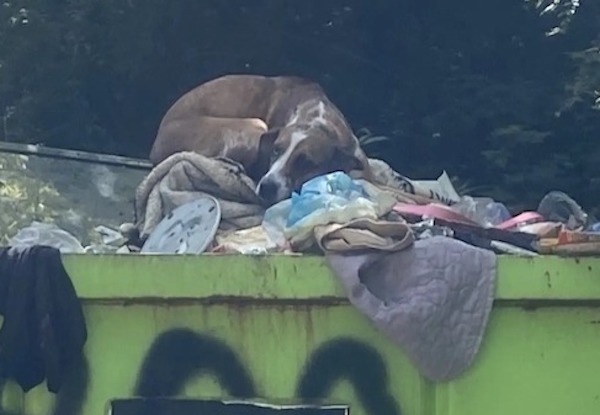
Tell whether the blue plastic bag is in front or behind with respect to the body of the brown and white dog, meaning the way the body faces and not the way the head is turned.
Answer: in front

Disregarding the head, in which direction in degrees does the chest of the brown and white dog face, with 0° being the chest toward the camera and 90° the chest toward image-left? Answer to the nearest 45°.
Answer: approximately 315°
